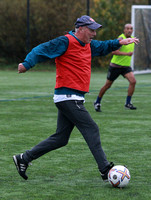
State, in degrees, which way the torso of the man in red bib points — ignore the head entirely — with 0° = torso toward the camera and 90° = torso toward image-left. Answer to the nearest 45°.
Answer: approximately 315°
